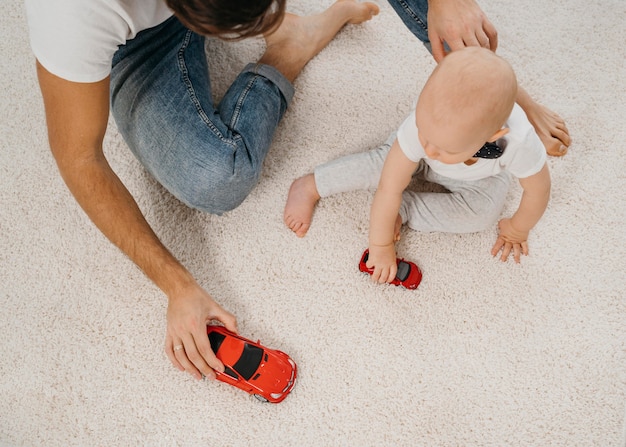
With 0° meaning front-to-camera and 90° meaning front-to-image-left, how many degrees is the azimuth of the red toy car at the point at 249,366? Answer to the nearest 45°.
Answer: approximately 315°

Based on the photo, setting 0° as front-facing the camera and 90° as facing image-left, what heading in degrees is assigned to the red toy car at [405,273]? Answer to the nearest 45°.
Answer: approximately 270°

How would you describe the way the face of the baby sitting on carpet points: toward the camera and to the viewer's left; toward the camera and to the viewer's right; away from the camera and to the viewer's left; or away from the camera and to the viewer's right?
toward the camera and to the viewer's left

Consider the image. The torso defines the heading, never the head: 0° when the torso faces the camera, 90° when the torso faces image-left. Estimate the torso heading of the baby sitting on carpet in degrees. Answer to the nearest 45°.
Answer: approximately 45°
